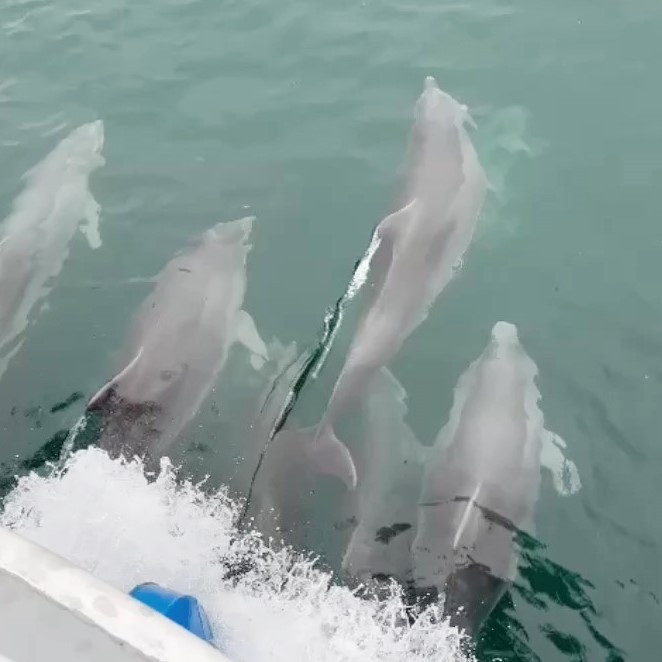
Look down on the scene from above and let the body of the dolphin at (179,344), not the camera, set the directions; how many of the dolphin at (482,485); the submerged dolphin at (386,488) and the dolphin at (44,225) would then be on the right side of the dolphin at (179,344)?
2

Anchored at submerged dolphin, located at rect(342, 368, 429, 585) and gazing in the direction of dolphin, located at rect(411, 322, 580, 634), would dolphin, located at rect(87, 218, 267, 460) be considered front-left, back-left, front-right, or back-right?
back-left

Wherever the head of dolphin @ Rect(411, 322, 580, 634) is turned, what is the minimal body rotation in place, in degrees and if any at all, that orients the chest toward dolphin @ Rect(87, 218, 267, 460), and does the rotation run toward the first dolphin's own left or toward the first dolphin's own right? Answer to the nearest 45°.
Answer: approximately 45° to the first dolphin's own left

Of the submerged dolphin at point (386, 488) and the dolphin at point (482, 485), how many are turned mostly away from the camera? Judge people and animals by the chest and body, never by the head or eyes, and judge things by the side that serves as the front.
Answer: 2

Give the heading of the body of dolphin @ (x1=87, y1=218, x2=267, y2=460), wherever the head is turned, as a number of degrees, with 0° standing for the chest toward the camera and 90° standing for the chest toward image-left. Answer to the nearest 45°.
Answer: approximately 225°

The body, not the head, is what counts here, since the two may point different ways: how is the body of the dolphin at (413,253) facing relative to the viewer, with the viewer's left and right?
facing away from the viewer

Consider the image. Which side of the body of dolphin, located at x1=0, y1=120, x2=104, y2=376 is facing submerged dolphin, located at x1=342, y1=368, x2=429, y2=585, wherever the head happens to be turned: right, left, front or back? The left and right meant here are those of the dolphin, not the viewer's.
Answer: right

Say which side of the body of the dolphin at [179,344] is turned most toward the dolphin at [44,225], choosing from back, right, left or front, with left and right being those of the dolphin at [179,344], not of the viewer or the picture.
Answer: left

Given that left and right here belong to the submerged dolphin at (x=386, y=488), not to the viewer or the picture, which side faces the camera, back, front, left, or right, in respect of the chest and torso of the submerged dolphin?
back

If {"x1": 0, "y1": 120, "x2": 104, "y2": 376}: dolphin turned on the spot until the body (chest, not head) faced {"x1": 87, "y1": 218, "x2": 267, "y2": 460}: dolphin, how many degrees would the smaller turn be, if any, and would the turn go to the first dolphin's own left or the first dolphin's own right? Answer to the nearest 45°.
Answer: approximately 135° to the first dolphin's own right

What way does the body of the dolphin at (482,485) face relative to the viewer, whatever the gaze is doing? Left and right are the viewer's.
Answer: facing away from the viewer

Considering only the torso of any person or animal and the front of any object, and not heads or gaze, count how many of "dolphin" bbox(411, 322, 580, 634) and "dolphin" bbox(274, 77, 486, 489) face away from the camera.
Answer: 2

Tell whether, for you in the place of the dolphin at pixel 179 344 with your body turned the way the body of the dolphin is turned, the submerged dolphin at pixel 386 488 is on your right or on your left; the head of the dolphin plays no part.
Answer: on your right

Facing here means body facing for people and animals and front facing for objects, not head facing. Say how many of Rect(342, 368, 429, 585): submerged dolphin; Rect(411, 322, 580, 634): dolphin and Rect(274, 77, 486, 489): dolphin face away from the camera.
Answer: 3
